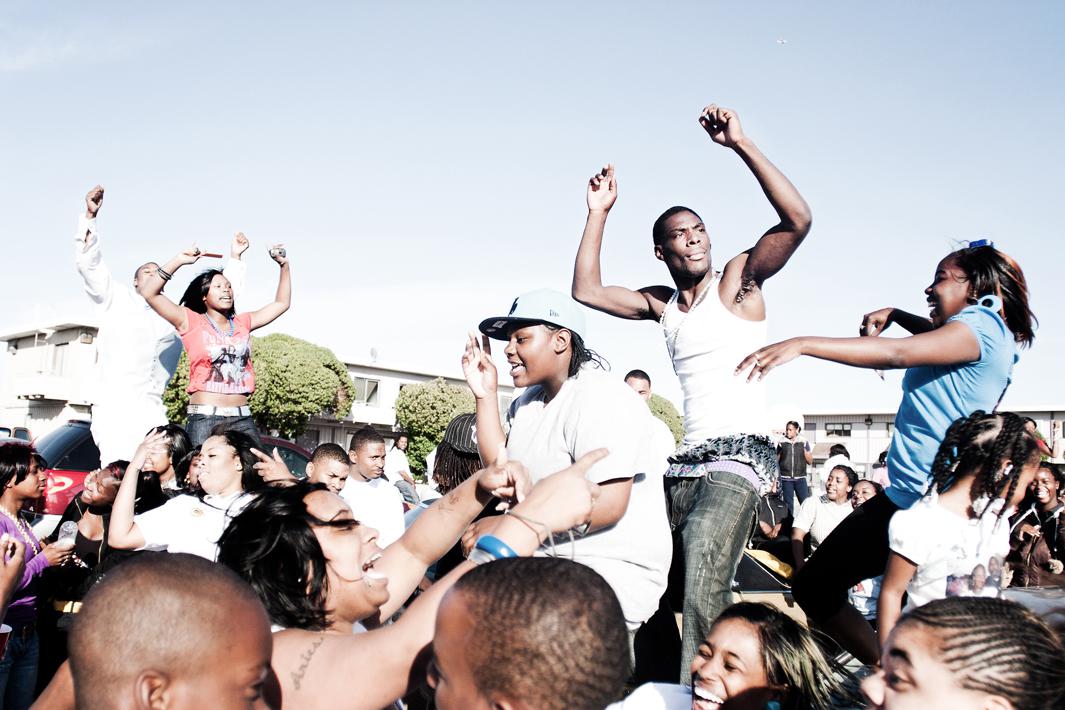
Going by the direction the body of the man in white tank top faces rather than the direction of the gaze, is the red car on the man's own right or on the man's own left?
on the man's own right

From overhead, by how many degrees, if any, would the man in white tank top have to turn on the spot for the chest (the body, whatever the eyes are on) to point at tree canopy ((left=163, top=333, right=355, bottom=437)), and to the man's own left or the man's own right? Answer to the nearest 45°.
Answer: approximately 90° to the man's own right

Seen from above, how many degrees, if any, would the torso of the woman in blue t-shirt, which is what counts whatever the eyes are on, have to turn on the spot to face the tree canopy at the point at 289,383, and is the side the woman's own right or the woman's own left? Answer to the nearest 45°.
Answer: approximately 45° to the woman's own right

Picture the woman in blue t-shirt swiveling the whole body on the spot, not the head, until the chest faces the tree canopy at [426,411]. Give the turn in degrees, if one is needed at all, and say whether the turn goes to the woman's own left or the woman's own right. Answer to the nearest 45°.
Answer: approximately 45° to the woman's own right

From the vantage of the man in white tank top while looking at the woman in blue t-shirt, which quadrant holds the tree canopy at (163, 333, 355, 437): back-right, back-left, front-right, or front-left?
back-left

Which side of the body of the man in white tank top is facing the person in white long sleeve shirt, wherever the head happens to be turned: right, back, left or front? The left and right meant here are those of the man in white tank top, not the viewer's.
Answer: right

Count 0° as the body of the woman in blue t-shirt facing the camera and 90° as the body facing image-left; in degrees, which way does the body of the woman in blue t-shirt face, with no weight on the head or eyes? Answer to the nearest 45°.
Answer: approximately 90°

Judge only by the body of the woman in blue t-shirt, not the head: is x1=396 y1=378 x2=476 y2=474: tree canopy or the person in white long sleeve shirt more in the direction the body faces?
the person in white long sleeve shirt

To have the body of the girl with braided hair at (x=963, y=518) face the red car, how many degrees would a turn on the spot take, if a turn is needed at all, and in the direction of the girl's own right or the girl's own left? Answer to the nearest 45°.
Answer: approximately 135° to the girl's own right
